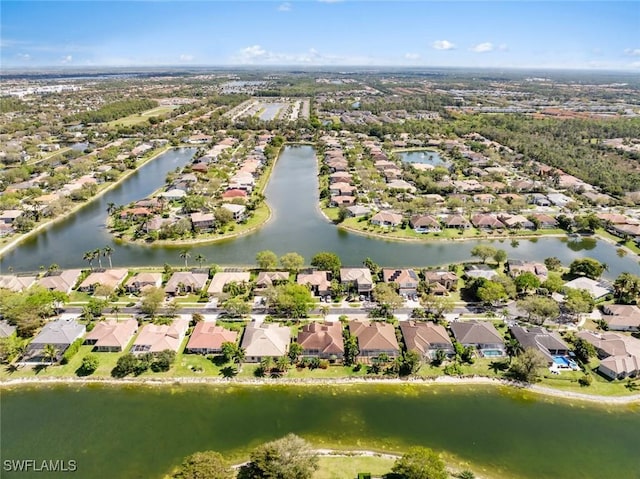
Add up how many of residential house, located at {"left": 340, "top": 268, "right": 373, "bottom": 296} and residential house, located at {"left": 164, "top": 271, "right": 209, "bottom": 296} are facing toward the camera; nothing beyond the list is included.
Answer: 2

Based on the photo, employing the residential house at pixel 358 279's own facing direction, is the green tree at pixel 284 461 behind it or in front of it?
in front

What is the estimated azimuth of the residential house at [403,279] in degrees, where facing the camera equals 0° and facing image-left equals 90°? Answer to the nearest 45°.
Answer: approximately 0°

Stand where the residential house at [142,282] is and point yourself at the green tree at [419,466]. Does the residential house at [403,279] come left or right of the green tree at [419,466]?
left

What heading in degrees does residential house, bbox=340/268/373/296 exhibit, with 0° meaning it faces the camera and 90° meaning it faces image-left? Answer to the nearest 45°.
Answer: approximately 0°

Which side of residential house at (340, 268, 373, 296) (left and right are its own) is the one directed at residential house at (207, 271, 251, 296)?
right

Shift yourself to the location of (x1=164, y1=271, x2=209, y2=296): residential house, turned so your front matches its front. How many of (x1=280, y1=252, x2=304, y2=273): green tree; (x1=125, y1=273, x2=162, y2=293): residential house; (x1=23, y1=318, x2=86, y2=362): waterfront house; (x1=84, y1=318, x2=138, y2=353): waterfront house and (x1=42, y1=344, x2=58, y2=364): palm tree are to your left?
1

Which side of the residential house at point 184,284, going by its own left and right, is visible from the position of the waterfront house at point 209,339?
front

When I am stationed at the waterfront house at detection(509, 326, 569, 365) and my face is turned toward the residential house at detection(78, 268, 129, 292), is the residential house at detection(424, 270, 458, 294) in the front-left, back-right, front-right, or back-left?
front-right

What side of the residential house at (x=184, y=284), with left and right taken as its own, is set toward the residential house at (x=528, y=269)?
left

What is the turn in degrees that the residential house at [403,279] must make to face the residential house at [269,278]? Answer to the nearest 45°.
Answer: approximately 90° to its right

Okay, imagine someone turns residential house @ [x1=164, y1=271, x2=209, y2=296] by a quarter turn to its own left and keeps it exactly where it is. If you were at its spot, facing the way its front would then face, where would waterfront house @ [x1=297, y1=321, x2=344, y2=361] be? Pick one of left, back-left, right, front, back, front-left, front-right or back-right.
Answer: front-right

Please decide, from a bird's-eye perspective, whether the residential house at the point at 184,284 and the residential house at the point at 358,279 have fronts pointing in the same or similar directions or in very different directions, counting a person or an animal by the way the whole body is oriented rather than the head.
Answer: same or similar directions

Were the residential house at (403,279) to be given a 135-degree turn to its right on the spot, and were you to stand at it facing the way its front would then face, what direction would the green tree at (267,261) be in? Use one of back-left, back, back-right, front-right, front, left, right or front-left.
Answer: front-left

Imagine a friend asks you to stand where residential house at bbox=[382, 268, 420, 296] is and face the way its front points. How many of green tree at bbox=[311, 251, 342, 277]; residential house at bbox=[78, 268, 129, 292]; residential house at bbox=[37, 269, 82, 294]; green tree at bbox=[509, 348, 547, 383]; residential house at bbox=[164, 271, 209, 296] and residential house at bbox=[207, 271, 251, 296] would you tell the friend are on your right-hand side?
5

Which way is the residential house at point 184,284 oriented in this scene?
toward the camera

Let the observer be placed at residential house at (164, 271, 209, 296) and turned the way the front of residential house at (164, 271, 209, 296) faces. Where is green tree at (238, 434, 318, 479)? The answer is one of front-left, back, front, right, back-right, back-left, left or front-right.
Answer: front

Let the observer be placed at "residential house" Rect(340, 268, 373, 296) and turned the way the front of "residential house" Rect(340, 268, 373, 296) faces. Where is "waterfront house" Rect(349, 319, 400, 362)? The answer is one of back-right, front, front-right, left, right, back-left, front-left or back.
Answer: front
